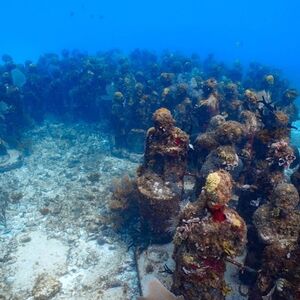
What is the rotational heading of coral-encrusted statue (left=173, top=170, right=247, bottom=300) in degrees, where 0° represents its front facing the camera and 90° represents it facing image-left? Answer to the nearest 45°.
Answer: approximately 315°

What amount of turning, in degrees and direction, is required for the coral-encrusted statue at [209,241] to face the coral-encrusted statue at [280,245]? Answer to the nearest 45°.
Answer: approximately 45° to its left

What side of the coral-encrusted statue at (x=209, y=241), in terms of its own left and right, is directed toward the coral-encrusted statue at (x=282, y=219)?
left

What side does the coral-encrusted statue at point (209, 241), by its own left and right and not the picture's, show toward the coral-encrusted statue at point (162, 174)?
back
